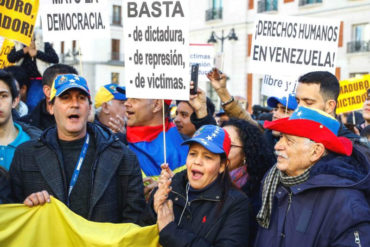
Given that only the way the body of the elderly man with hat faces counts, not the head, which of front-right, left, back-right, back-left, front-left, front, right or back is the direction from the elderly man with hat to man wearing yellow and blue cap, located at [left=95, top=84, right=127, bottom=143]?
right

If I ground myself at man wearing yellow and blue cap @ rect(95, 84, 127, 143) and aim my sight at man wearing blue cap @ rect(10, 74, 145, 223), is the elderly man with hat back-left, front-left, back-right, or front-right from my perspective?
front-left

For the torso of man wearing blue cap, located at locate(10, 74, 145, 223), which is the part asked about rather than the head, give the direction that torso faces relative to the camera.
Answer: toward the camera

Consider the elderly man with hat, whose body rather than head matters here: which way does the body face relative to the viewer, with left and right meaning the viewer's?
facing the viewer and to the left of the viewer

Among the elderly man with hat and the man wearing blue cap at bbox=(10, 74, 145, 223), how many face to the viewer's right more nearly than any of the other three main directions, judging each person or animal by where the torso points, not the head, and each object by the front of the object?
0

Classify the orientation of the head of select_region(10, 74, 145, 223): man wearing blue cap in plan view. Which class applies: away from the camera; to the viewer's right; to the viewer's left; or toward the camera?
toward the camera

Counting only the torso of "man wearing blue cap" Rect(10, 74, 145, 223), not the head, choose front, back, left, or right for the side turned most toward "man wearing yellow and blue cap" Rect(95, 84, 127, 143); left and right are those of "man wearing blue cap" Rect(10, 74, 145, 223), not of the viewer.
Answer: back

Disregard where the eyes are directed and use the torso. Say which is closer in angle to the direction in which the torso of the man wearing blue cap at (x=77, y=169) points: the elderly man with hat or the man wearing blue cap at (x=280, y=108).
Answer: the elderly man with hat

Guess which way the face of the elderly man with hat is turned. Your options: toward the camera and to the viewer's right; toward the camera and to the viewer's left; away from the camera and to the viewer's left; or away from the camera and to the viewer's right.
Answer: toward the camera and to the viewer's left

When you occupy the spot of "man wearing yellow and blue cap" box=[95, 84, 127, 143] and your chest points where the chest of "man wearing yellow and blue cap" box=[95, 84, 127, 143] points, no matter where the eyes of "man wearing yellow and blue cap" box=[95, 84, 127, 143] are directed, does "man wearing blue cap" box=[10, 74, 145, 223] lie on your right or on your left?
on your right
